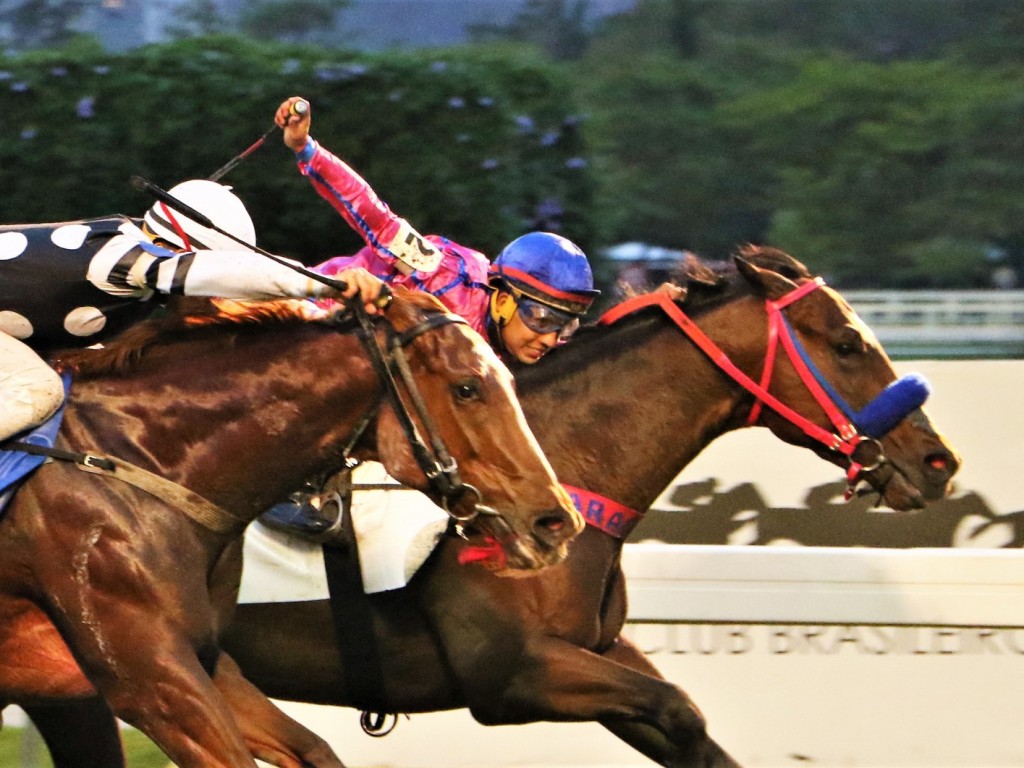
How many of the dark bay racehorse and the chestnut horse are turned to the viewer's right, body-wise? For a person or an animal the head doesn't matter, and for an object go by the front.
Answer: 2

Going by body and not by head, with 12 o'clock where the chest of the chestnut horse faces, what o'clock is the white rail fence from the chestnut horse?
The white rail fence is roughly at 10 o'clock from the chestnut horse.

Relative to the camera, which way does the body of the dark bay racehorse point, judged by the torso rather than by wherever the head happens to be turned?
to the viewer's right

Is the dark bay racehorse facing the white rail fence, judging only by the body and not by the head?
no

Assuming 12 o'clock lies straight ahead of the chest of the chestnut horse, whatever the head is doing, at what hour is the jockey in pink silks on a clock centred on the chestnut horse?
The jockey in pink silks is roughly at 10 o'clock from the chestnut horse.

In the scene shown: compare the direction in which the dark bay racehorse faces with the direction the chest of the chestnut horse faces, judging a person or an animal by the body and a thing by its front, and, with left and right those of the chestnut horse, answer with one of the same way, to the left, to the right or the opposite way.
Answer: the same way

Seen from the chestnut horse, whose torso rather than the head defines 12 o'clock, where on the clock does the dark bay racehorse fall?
The dark bay racehorse is roughly at 11 o'clock from the chestnut horse.

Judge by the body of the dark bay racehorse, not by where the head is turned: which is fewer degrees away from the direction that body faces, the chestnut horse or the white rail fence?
the white rail fence

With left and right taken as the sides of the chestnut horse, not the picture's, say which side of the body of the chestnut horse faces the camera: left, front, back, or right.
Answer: right

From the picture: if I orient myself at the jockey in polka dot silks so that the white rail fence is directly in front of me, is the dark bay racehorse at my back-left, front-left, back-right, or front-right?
front-right
